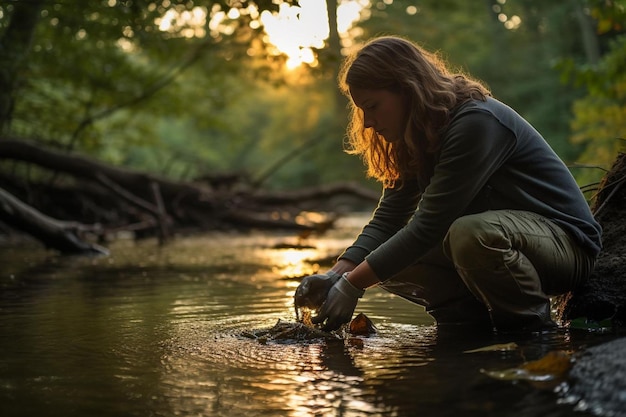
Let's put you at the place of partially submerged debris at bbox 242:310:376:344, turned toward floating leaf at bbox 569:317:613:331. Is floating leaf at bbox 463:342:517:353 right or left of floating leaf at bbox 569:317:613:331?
right

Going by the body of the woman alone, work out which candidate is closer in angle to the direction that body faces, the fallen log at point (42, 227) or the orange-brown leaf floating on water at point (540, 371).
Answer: the fallen log

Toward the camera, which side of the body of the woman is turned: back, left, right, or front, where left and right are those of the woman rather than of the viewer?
left

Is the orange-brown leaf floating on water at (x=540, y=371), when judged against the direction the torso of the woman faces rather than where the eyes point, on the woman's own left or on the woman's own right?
on the woman's own left

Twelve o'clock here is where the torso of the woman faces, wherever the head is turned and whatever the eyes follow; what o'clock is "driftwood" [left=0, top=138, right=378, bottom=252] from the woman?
The driftwood is roughly at 2 o'clock from the woman.

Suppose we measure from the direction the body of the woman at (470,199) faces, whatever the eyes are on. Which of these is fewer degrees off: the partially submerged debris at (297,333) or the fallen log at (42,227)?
the partially submerged debris

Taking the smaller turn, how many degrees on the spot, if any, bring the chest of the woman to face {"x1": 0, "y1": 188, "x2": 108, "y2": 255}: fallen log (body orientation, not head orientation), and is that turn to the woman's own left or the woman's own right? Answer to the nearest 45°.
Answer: approximately 45° to the woman's own right

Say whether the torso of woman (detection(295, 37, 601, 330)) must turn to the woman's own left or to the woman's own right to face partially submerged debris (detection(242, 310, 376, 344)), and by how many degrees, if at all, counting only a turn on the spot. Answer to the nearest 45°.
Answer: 0° — they already face it
